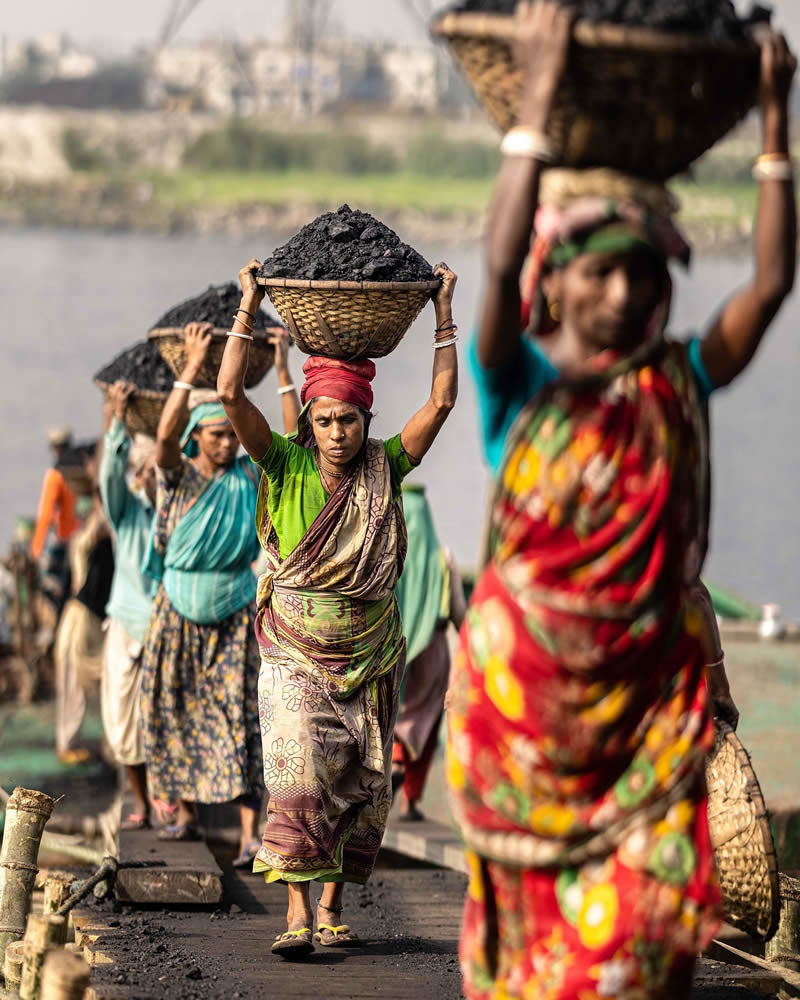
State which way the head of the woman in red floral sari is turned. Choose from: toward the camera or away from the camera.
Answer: toward the camera

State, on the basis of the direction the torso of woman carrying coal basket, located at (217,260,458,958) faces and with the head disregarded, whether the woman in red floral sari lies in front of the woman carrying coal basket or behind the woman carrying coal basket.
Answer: in front

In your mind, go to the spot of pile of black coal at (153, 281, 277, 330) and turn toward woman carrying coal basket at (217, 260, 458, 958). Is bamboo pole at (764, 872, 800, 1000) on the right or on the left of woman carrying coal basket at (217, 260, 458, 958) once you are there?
left

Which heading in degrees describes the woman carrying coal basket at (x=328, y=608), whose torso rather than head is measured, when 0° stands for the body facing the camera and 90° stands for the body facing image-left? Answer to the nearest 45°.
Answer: approximately 0°

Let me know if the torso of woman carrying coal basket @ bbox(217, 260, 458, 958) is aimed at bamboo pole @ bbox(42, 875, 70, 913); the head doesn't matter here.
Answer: no

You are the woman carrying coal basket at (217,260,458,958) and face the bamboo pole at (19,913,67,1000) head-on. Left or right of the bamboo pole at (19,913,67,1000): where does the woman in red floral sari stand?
left

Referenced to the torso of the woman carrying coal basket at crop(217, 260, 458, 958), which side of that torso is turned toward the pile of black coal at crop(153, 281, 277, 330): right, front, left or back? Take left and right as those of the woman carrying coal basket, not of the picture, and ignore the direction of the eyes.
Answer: back

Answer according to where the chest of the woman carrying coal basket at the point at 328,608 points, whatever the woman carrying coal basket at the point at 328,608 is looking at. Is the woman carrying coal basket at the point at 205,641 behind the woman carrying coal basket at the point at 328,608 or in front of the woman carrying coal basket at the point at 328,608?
behind

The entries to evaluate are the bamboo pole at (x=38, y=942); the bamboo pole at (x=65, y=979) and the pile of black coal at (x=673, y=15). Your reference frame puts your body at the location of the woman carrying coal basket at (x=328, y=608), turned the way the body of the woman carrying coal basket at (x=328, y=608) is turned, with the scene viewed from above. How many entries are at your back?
0

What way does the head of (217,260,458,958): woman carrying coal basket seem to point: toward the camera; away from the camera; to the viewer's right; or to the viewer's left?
toward the camera

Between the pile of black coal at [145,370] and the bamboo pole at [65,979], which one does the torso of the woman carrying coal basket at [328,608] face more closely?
the bamboo pole

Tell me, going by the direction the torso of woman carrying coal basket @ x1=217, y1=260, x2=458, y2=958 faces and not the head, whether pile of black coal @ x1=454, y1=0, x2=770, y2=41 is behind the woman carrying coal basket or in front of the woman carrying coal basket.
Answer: in front

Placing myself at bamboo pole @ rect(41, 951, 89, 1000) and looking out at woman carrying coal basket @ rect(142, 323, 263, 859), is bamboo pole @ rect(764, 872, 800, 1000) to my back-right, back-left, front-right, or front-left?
front-right

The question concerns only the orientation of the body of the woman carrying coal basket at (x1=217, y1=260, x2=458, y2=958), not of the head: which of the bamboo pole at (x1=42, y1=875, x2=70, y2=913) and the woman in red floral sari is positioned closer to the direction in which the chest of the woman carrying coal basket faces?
the woman in red floral sari

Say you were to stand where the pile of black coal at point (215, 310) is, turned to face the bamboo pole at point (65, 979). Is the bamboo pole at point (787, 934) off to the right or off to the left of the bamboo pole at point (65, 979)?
left
